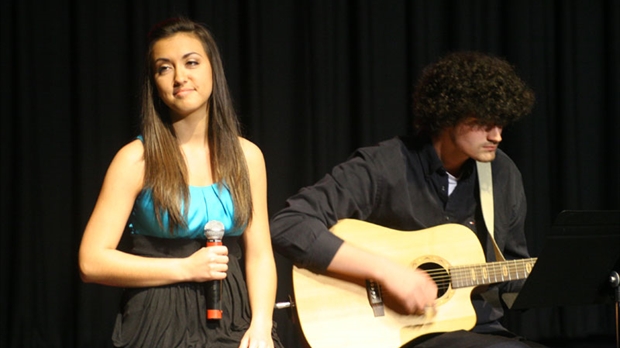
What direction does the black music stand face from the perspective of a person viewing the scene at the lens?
facing away from the viewer and to the left of the viewer

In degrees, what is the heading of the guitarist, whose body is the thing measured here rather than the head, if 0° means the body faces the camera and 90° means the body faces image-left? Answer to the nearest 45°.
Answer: approximately 315°
